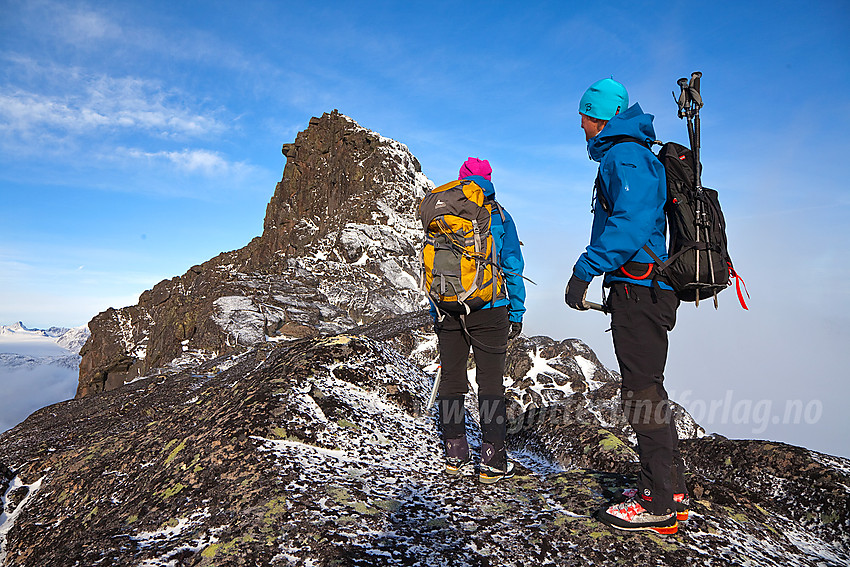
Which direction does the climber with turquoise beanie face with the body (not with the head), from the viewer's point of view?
to the viewer's left

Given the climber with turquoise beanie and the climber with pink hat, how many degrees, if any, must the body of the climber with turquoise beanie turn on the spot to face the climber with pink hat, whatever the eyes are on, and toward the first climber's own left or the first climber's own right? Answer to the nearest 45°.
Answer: approximately 45° to the first climber's own right
